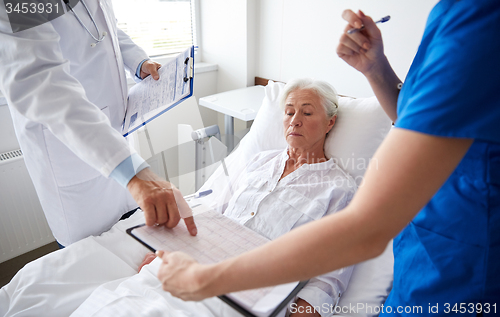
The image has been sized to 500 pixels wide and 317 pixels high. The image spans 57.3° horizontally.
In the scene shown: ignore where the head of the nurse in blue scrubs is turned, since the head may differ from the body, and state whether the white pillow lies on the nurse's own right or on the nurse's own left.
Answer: on the nurse's own right

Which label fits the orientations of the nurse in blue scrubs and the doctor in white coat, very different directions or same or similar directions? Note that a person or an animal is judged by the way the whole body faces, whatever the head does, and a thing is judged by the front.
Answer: very different directions

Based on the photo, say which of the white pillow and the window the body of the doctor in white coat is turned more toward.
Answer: the white pillow

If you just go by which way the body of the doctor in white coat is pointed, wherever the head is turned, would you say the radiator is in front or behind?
behind

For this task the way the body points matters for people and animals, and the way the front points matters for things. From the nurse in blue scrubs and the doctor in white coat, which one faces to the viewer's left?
the nurse in blue scrubs

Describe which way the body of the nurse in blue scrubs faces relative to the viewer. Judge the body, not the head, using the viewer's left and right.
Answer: facing to the left of the viewer

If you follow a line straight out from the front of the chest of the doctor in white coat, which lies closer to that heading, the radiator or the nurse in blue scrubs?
the nurse in blue scrubs

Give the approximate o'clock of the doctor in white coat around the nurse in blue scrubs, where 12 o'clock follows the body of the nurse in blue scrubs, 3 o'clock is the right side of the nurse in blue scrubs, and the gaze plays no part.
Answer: The doctor in white coat is roughly at 1 o'clock from the nurse in blue scrubs.

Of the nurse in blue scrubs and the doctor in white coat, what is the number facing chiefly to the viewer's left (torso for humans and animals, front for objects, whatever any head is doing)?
1

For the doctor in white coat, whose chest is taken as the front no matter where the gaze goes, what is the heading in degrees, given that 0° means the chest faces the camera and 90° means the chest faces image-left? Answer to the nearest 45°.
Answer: approximately 315°

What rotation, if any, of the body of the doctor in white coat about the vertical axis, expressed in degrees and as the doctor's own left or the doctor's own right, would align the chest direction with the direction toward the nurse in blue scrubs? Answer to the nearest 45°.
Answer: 0° — they already face them
